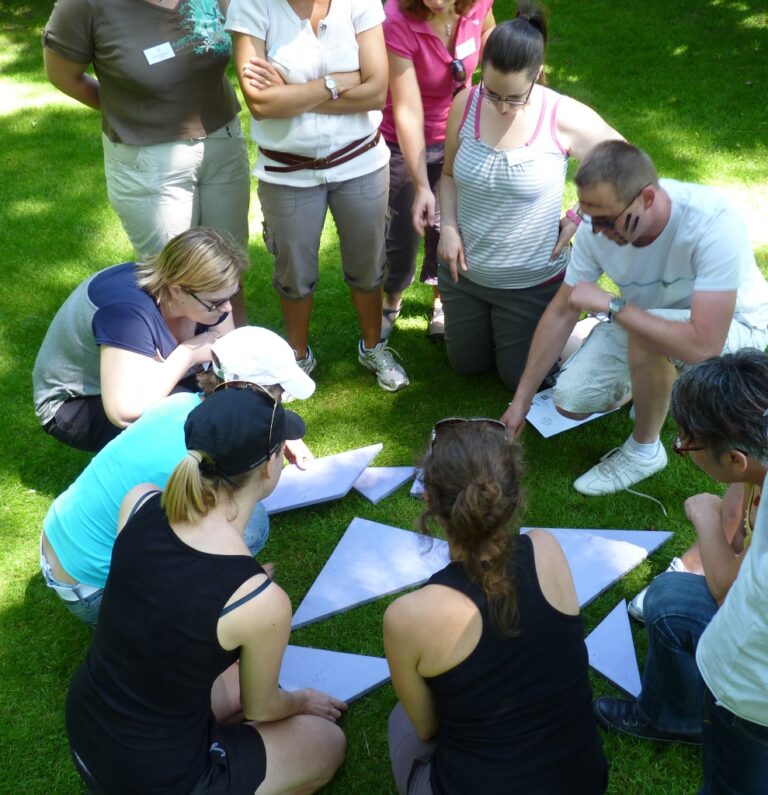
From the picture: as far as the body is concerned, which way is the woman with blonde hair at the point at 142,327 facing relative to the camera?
to the viewer's right

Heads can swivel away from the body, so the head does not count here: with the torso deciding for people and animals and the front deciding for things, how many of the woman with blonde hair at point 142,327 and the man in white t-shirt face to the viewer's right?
1

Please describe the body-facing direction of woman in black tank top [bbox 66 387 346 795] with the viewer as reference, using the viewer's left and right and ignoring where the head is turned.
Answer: facing away from the viewer and to the right of the viewer

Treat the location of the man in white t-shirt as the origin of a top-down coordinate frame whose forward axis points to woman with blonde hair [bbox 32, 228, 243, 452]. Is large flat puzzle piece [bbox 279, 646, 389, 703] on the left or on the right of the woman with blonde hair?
left

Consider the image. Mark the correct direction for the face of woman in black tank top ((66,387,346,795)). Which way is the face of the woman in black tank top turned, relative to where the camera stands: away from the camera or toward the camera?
away from the camera

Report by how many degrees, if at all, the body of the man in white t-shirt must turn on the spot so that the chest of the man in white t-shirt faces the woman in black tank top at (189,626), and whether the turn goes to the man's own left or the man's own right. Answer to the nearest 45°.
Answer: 0° — they already face them

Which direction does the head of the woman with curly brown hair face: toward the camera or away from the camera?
away from the camera
